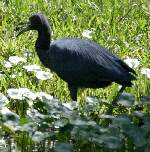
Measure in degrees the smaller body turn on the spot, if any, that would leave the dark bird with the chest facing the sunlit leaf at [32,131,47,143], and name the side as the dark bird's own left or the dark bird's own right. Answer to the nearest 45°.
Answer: approximately 90° to the dark bird's own left

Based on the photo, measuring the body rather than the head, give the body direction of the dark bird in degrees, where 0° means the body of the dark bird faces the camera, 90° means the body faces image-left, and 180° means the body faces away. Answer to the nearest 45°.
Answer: approximately 90°

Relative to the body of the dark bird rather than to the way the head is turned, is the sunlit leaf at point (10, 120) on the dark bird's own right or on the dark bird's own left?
on the dark bird's own left

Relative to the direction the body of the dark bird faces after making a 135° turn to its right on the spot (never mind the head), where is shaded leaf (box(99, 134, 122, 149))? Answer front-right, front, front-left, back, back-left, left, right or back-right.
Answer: back-right

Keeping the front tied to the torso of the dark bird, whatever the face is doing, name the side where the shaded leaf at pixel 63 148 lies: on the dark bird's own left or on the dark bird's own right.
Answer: on the dark bird's own left
